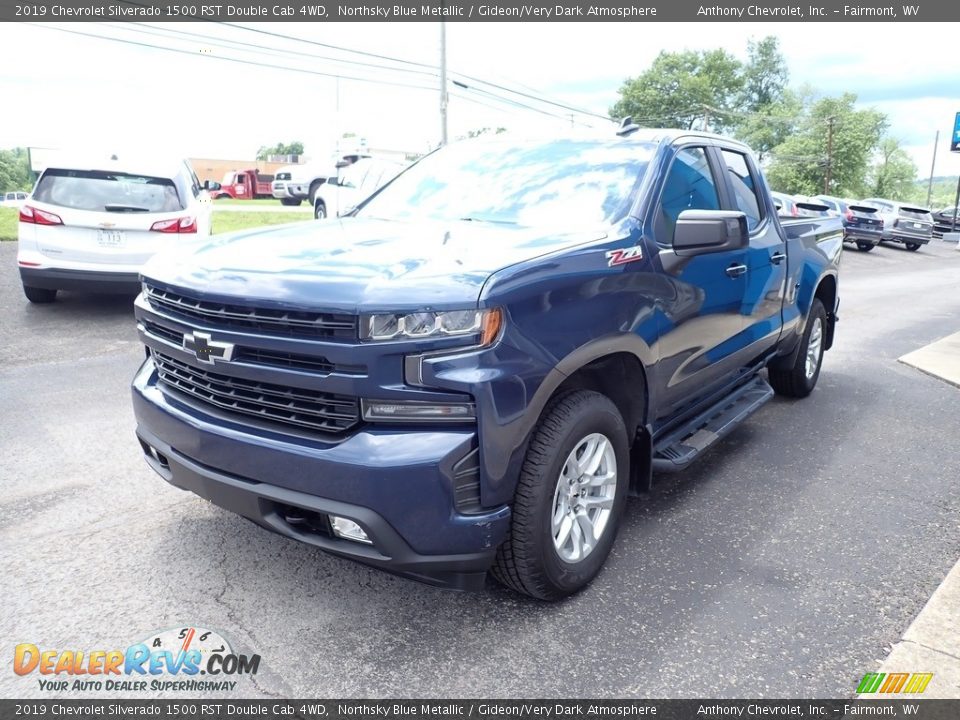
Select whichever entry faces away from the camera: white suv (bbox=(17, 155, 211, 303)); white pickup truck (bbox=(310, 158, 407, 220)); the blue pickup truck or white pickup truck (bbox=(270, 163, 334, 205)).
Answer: the white suv

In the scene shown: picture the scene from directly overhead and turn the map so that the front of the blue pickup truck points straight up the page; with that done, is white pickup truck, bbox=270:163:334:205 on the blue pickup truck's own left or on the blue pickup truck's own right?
on the blue pickup truck's own right

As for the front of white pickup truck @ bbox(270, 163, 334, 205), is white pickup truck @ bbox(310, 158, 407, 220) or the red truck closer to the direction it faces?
the white pickup truck

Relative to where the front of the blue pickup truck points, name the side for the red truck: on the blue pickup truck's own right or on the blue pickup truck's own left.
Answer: on the blue pickup truck's own right

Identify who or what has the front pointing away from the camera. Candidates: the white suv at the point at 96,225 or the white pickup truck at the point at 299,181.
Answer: the white suv

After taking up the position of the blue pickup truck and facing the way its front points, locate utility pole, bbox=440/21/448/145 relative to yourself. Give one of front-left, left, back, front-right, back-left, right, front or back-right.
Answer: back-right

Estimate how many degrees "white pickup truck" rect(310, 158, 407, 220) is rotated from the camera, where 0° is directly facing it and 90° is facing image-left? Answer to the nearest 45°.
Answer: approximately 45°

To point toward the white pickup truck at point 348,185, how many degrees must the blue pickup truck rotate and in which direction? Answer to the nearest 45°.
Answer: approximately 135° to its right

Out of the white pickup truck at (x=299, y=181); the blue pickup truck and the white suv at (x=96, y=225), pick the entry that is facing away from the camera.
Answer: the white suv

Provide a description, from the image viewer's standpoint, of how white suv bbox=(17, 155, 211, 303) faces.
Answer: facing away from the viewer
